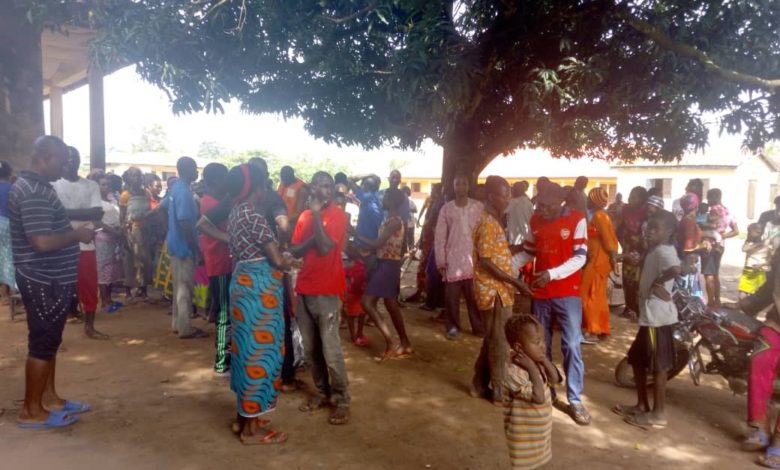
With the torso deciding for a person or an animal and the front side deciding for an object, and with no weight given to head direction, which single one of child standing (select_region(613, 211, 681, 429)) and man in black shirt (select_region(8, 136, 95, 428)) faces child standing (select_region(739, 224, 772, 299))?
the man in black shirt

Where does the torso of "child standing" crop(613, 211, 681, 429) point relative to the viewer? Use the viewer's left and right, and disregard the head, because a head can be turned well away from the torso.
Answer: facing to the left of the viewer

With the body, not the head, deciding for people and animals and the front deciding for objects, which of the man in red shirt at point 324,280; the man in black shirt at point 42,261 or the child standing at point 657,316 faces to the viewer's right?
the man in black shirt

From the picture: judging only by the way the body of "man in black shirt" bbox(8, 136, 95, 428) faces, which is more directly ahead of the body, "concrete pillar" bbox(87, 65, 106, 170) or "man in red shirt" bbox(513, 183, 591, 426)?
the man in red shirt

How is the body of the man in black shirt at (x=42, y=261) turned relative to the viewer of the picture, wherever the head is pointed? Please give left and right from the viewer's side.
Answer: facing to the right of the viewer
